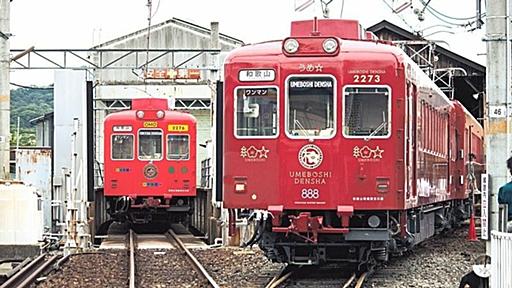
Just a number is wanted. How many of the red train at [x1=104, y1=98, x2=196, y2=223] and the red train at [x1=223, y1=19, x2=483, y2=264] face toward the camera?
2

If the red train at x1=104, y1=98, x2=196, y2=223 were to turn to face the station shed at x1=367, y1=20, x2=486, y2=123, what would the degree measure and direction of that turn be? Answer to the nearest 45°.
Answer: approximately 135° to its left

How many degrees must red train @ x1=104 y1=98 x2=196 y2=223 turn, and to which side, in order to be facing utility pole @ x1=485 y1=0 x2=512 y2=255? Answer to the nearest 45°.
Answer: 0° — it already faces it

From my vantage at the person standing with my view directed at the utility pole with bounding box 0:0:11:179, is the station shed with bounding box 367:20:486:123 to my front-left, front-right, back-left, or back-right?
front-right

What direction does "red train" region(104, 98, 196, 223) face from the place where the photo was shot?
facing the viewer

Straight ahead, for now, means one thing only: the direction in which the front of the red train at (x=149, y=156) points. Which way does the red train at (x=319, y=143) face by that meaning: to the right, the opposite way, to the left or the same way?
the same way

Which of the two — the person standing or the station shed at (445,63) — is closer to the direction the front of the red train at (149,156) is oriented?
the person standing

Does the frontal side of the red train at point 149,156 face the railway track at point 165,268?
yes

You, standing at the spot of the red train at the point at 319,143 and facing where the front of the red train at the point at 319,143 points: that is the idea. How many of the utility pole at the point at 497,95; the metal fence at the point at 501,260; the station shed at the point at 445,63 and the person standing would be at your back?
1

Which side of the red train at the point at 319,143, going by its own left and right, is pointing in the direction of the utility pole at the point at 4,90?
right

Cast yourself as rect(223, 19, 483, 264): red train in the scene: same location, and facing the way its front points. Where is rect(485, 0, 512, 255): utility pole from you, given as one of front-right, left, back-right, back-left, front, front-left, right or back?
front-left

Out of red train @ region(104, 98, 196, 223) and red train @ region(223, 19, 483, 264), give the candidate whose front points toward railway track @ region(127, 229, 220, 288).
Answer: red train @ region(104, 98, 196, 223)

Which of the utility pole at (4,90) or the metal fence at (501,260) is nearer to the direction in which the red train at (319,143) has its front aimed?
the metal fence
